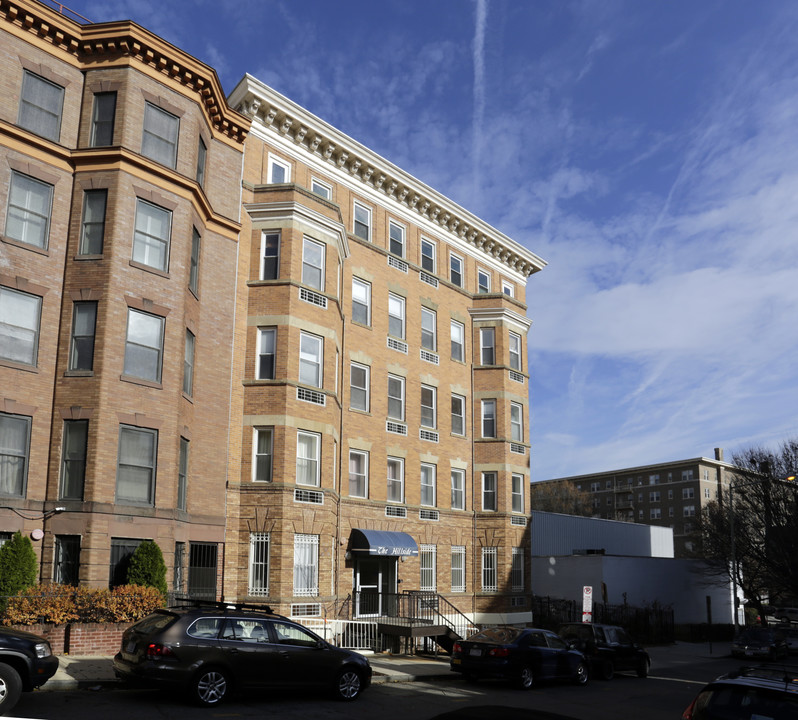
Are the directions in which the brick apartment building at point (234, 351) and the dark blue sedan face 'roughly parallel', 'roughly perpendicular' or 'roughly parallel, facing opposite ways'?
roughly perpendicular

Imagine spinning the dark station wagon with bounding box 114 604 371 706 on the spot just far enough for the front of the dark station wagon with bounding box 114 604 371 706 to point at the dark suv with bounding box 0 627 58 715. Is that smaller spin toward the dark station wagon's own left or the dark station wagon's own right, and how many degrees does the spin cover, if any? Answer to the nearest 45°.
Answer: approximately 180°

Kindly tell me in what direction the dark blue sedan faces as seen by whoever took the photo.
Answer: facing away from the viewer and to the right of the viewer

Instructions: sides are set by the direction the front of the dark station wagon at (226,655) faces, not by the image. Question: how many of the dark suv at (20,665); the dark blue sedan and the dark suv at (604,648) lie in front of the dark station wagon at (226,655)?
2

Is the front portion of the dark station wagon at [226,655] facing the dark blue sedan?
yes

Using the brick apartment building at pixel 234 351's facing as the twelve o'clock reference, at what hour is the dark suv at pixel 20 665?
The dark suv is roughly at 2 o'clock from the brick apartment building.

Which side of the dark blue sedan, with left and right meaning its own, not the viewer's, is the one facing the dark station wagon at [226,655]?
back

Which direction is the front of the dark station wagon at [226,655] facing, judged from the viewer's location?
facing away from the viewer and to the right of the viewer

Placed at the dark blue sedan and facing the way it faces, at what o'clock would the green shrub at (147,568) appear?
The green shrub is roughly at 7 o'clock from the dark blue sedan.

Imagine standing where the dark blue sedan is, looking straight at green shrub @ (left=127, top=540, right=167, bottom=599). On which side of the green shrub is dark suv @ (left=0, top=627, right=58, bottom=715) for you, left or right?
left

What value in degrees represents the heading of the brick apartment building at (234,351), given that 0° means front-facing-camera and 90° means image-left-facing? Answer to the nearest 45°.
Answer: approximately 315°

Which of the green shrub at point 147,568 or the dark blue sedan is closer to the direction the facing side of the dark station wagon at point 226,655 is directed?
the dark blue sedan
